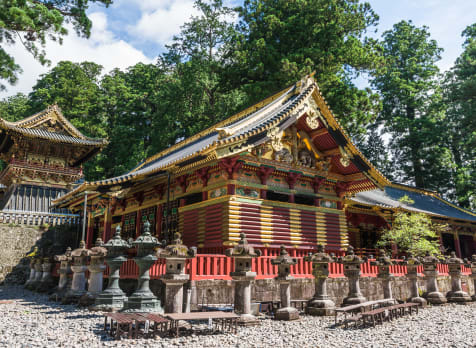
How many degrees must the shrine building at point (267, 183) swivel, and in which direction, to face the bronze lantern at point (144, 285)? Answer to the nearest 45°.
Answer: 0° — it already faces it

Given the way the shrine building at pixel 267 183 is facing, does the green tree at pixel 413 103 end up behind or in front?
behind

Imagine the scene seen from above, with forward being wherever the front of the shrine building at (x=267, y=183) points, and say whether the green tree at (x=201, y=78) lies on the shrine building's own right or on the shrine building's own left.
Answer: on the shrine building's own right

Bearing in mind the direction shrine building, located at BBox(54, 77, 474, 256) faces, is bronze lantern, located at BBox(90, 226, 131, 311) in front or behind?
in front

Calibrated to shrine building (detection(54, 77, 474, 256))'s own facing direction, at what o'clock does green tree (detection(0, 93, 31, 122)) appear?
The green tree is roughly at 3 o'clock from the shrine building.

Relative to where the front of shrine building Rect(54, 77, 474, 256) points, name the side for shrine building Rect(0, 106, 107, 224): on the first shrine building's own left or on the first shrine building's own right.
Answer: on the first shrine building's own right

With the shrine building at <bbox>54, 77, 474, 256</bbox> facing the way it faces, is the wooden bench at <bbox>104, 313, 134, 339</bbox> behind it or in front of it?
in front

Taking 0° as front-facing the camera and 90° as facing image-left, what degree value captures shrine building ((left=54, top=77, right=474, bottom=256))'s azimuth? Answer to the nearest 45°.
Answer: approximately 45°

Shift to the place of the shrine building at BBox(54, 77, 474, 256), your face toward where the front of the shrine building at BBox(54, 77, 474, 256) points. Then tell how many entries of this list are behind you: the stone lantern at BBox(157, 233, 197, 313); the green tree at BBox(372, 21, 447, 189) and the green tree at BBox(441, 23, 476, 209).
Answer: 2

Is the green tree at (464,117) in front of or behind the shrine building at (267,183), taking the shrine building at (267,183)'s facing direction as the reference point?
behind

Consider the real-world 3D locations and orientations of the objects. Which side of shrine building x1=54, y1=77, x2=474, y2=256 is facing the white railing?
right

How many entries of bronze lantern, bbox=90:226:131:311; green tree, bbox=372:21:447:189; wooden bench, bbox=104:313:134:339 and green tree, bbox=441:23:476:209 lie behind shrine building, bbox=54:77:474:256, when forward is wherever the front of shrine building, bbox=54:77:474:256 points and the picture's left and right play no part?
2

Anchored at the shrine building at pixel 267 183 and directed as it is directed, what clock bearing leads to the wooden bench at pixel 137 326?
The wooden bench is roughly at 11 o'clock from the shrine building.

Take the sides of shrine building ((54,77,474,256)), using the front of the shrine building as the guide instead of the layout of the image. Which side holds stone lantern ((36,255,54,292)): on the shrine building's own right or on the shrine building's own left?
on the shrine building's own right
